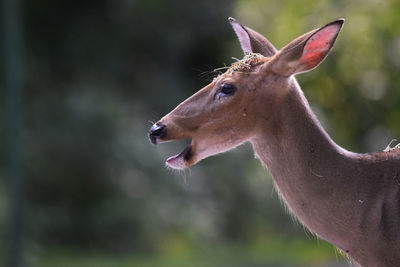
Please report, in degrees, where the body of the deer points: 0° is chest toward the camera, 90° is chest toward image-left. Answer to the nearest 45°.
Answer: approximately 90°
